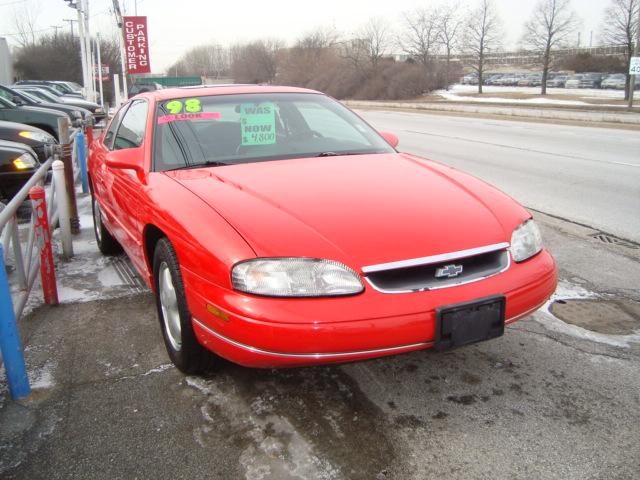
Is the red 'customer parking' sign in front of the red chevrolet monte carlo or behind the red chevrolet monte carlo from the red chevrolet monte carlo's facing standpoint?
behind

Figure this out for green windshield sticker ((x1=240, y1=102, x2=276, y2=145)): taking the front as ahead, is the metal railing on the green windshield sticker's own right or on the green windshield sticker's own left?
on the green windshield sticker's own right

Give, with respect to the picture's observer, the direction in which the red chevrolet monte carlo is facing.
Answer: facing the viewer and to the right of the viewer

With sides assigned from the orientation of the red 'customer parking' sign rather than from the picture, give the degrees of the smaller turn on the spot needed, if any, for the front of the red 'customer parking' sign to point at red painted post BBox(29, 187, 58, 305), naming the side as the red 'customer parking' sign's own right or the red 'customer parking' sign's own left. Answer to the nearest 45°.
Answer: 0° — it already faces it

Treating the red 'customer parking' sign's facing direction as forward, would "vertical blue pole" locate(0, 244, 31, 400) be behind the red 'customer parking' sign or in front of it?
in front

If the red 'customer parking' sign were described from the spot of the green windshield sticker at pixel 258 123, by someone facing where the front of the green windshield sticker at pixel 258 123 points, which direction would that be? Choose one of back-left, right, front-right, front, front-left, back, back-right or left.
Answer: back

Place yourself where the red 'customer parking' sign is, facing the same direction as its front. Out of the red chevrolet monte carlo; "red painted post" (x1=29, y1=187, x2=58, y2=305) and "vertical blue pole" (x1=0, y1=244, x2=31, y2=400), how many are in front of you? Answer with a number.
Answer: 3

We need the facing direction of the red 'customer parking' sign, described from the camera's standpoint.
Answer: facing the viewer

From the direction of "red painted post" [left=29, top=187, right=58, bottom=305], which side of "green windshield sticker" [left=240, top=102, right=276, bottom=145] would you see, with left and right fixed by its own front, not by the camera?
right

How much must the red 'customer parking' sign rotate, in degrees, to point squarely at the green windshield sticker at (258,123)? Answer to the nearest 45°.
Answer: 0° — it already faces it

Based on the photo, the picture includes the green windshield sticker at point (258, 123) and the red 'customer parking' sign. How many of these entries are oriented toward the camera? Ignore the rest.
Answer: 2

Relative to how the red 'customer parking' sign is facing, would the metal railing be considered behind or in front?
in front

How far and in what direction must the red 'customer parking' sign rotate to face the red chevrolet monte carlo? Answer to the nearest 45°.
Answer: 0° — it already faces it

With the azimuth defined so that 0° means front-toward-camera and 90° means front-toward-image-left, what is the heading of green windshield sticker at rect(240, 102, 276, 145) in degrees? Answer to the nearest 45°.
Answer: approximately 0°
